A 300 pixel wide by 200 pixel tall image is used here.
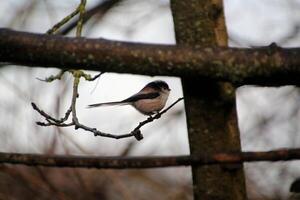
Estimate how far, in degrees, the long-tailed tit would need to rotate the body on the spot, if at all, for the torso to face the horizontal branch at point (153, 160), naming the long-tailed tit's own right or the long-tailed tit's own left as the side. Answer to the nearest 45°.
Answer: approximately 90° to the long-tailed tit's own right

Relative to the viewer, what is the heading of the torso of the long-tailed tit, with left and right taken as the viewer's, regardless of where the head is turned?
facing to the right of the viewer
